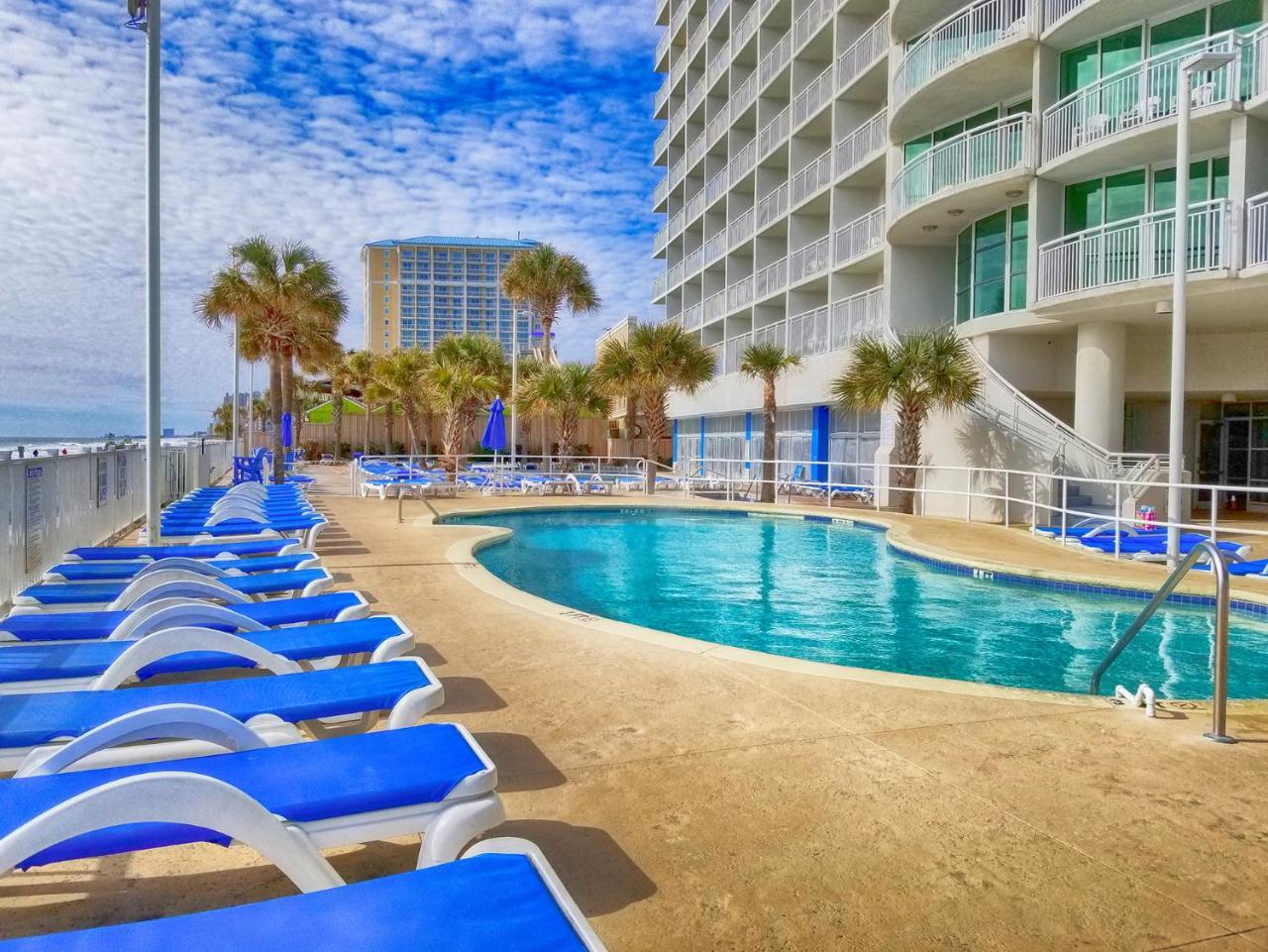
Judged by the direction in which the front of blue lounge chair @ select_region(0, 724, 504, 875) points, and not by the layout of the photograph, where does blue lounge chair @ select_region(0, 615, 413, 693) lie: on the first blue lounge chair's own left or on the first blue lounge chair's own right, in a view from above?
on the first blue lounge chair's own left

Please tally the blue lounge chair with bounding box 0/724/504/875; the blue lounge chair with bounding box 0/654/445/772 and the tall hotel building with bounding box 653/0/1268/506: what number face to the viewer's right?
2

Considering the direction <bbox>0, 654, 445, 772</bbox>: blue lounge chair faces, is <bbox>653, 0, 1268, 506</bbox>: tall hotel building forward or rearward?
forward

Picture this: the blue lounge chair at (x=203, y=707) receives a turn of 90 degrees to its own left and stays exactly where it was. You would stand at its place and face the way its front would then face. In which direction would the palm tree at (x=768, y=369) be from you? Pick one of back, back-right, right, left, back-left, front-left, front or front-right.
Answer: front-right

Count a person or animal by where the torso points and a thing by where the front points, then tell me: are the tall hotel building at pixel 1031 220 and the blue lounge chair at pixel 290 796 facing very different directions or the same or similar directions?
very different directions

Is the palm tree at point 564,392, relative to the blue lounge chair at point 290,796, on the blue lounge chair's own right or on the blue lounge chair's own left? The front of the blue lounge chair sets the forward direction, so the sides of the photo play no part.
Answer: on the blue lounge chair's own left

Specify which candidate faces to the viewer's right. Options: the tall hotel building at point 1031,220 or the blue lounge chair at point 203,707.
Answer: the blue lounge chair

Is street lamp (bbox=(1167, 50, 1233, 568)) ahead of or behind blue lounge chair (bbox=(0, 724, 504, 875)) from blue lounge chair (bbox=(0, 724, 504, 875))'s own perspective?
ahead

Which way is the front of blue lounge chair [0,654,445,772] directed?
to the viewer's right

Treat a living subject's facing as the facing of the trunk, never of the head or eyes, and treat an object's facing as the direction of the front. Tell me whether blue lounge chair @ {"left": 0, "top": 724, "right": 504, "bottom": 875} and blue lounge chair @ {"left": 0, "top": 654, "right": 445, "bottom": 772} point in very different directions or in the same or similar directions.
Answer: same or similar directions

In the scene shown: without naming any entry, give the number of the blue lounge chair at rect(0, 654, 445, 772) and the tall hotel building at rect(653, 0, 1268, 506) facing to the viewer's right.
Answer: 1

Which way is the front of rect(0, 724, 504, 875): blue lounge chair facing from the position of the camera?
facing to the right of the viewer

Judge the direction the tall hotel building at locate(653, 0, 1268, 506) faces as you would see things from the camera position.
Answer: facing the viewer and to the left of the viewer
